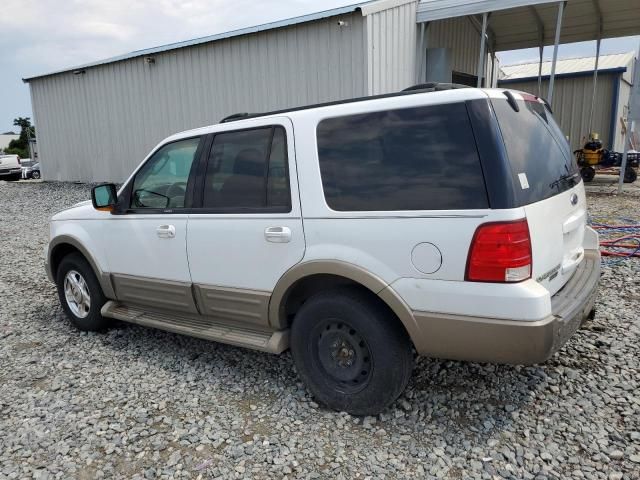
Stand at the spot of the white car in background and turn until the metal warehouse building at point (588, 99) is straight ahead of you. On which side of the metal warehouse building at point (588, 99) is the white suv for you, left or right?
right

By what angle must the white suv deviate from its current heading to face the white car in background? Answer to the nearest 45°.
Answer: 0° — it already faces it

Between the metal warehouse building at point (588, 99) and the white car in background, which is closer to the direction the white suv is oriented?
the white car in background

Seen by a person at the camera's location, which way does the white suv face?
facing away from the viewer and to the left of the viewer

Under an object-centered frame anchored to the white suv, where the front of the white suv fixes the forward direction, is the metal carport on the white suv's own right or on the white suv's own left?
on the white suv's own right

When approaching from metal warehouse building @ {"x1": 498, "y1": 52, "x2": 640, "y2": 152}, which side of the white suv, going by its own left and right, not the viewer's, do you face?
right

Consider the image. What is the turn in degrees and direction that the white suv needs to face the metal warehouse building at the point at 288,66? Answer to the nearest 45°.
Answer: approximately 45° to its right
